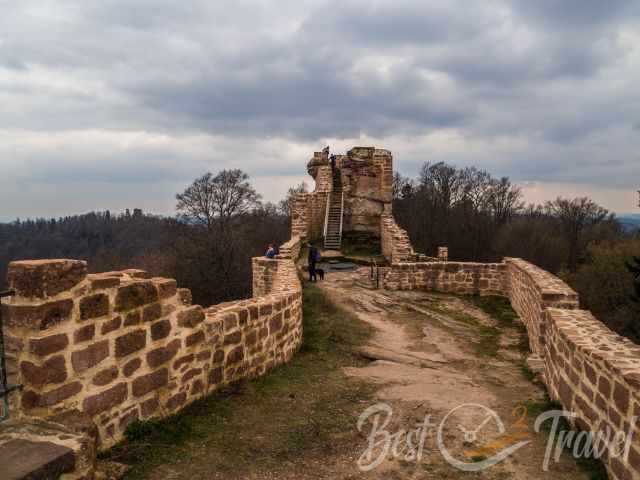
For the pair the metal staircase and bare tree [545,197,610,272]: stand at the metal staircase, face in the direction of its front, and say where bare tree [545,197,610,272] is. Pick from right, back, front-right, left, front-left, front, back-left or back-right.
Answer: back-left

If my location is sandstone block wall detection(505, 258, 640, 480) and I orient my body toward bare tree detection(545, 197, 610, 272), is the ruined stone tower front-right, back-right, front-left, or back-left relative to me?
front-left

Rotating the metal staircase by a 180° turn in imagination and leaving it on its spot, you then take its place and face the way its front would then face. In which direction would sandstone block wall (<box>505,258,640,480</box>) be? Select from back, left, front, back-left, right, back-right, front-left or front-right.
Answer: back

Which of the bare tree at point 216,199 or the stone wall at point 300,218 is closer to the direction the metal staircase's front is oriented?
the stone wall

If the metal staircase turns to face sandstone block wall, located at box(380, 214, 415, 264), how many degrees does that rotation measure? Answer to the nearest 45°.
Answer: approximately 45° to its left

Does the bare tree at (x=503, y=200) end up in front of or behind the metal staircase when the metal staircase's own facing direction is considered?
behind

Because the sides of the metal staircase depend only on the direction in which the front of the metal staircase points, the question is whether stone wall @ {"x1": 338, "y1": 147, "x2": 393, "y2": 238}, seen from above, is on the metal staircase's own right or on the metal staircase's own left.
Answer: on the metal staircase's own left

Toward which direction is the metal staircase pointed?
toward the camera
